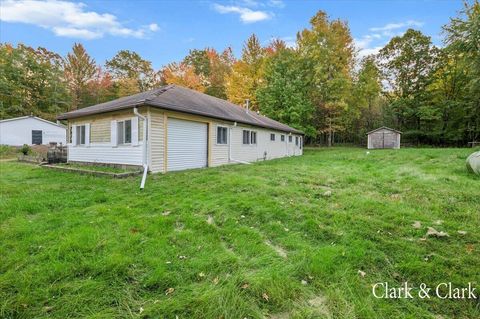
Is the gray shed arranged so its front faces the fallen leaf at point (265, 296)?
yes

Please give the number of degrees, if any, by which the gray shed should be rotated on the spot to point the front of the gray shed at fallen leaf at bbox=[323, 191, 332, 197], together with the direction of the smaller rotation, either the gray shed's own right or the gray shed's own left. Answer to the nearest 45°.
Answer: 0° — it already faces it

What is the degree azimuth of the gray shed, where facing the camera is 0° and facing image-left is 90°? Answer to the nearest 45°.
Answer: approximately 0°

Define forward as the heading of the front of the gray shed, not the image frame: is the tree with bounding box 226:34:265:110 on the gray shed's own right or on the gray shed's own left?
on the gray shed's own right

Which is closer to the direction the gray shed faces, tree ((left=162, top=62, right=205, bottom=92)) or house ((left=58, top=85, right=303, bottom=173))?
the house

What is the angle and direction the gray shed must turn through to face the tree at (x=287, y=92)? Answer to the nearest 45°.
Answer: approximately 45° to its right

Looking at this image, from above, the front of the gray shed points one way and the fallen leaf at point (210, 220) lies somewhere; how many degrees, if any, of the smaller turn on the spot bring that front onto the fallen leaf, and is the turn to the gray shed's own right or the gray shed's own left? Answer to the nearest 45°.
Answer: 0° — it already faces it

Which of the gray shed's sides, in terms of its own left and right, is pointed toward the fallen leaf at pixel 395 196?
front

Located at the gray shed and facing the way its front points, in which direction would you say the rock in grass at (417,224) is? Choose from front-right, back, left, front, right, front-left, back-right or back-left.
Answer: front

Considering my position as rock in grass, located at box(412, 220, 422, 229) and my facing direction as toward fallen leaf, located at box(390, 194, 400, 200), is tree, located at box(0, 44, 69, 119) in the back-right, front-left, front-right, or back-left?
front-left
